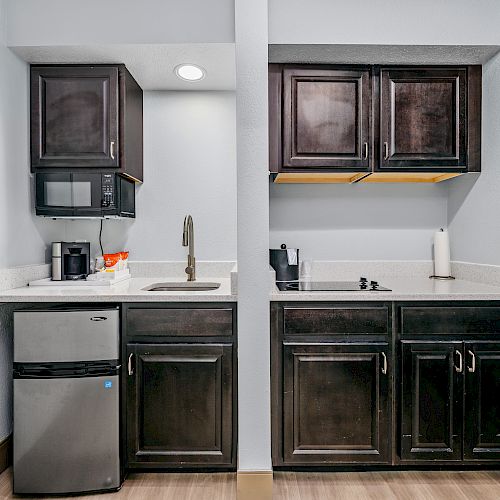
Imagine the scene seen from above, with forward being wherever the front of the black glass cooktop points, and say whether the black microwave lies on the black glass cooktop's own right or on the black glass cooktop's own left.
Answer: on the black glass cooktop's own right

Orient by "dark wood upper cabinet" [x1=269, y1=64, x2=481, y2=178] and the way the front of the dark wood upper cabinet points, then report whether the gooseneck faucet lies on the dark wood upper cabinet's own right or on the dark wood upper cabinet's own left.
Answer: on the dark wood upper cabinet's own right

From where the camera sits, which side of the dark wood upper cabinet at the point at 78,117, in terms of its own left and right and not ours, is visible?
front

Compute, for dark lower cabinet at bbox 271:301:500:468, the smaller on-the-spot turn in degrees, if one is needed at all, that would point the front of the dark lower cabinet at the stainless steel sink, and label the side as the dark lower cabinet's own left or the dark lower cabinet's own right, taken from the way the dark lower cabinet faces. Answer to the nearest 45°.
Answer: approximately 90° to the dark lower cabinet's own right

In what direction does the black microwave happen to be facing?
toward the camera

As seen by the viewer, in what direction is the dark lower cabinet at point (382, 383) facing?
toward the camera
